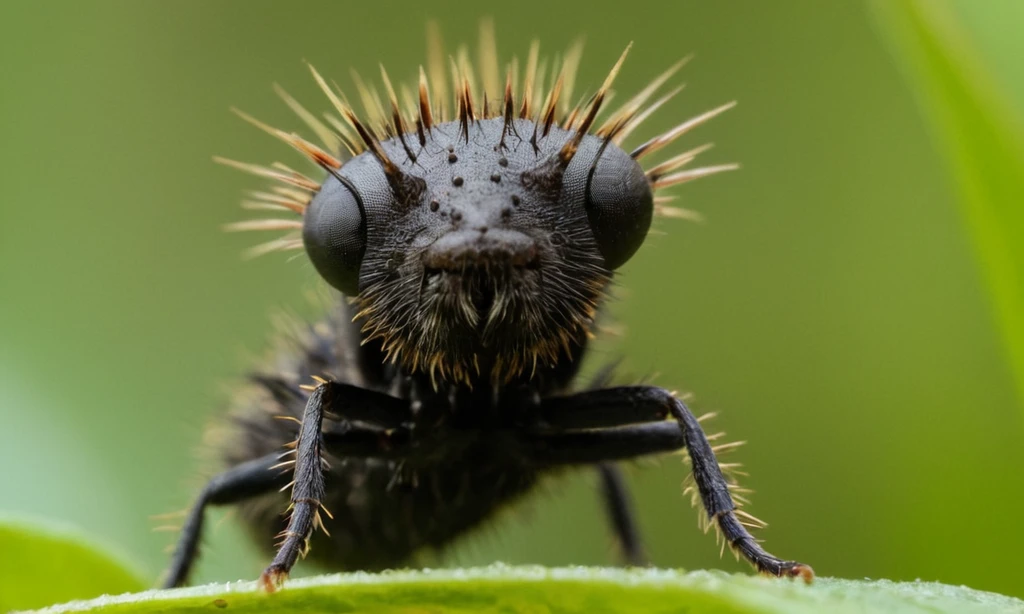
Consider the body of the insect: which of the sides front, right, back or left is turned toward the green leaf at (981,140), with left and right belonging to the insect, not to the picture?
left

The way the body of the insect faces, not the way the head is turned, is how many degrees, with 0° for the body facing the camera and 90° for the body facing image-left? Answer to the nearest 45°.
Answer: approximately 0°
